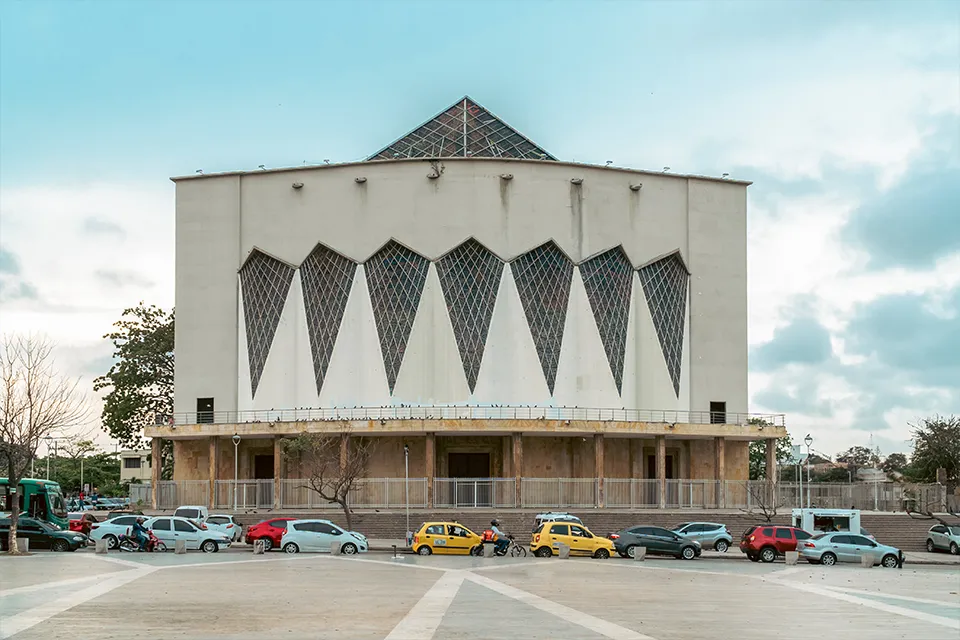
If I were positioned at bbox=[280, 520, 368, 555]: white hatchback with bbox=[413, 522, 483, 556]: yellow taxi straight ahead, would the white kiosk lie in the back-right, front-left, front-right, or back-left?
front-left

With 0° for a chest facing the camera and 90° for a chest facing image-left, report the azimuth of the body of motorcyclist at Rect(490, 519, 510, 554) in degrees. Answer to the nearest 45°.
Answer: approximately 270°

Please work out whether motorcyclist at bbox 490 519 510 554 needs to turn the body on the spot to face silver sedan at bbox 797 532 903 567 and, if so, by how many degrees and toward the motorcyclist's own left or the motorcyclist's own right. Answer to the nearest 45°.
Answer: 0° — they already face it

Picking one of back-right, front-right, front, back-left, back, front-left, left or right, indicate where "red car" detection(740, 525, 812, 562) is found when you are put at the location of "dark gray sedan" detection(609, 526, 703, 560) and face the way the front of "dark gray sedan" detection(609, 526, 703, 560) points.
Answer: front
